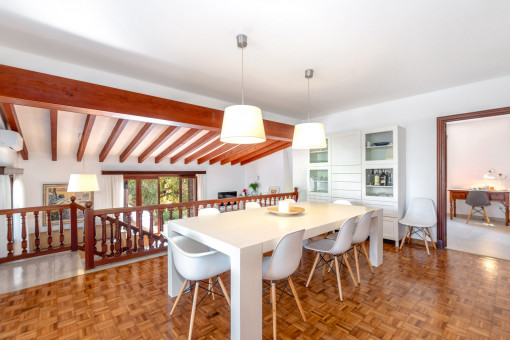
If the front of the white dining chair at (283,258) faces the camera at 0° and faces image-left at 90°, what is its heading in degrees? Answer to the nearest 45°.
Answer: approximately 135°

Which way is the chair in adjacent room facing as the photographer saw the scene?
facing away from the viewer

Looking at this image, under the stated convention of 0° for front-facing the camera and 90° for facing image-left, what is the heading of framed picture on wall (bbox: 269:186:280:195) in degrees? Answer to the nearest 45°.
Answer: approximately 0°

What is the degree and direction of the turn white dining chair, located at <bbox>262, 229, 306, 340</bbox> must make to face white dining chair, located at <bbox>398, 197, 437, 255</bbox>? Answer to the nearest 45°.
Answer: approximately 90° to its right

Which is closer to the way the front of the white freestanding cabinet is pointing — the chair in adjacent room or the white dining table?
the white dining table

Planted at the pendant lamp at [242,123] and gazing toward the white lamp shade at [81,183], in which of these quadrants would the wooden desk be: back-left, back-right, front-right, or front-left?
back-right

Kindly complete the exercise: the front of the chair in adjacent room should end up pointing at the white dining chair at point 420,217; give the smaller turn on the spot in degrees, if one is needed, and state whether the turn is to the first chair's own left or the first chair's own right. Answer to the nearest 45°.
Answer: approximately 180°
